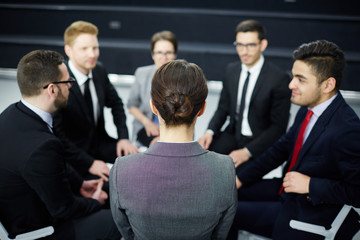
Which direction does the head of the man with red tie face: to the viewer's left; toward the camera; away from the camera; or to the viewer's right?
to the viewer's left

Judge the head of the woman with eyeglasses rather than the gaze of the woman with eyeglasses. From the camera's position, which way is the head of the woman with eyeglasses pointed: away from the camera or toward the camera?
toward the camera

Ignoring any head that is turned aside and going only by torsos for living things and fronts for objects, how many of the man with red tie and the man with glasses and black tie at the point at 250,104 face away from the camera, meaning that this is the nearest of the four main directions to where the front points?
0

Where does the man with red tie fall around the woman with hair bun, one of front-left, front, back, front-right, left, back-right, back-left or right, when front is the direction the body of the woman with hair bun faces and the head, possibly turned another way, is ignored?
front-right

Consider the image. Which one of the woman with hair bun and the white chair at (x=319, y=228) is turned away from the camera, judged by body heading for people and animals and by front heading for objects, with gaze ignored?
the woman with hair bun

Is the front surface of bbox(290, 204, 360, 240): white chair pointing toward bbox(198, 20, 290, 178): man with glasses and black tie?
no

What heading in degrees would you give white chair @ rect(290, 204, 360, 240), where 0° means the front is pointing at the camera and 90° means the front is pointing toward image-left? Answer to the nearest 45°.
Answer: approximately 90°

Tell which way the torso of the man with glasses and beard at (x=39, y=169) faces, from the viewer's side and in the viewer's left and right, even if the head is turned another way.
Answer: facing away from the viewer and to the right of the viewer

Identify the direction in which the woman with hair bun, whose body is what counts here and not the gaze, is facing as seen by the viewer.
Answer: away from the camera

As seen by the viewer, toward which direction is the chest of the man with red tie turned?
to the viewer's left

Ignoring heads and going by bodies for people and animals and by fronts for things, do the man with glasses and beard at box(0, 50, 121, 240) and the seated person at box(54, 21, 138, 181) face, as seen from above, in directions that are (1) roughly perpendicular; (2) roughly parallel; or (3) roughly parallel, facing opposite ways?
roughly perpendicular

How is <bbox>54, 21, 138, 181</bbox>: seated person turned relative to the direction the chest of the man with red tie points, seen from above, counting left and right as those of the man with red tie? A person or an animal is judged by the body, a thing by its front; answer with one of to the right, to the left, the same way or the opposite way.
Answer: to the left

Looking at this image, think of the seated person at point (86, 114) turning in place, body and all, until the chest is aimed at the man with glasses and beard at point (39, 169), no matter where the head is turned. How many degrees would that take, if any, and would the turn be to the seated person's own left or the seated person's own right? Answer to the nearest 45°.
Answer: approximately 45° to the seated person's own right

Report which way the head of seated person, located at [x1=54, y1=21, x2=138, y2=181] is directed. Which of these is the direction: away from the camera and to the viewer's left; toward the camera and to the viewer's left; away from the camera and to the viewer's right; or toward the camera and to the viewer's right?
toward the camera and to the viewer's right

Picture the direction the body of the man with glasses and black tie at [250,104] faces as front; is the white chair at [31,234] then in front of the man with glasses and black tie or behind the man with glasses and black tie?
in front

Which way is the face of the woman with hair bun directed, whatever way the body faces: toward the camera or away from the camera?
away from the camera

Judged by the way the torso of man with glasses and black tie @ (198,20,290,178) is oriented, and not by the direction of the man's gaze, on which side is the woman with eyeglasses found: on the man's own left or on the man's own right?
on the man's own right

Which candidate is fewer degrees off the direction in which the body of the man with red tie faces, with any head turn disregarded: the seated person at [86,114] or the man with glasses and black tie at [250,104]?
the seated person
